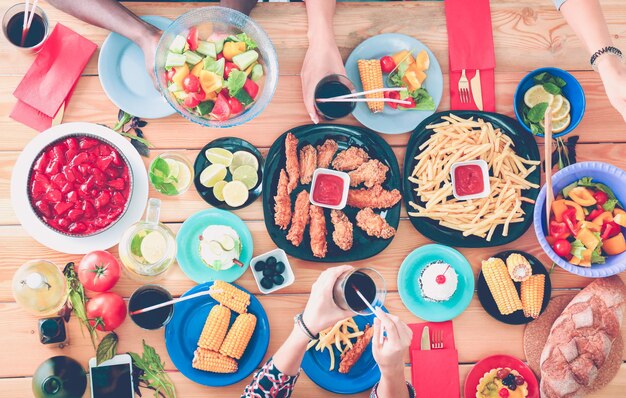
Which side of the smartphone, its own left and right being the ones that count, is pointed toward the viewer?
front

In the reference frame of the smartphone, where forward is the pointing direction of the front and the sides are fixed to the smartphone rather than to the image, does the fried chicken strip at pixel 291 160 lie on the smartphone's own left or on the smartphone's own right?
on the smartphone's own left

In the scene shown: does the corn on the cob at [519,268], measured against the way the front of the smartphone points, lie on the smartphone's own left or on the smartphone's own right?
on the smartphone's own left

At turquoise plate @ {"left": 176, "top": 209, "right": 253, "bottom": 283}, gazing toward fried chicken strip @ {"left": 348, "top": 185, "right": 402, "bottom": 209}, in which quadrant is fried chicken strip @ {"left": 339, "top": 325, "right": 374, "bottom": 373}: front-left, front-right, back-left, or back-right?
front-right

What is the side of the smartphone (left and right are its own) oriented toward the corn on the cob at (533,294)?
left

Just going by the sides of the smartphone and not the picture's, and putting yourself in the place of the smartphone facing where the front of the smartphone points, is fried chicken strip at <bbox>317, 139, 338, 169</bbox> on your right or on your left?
on your left
